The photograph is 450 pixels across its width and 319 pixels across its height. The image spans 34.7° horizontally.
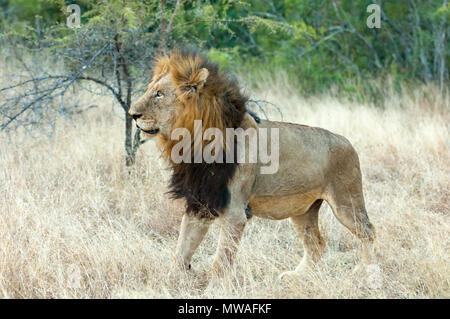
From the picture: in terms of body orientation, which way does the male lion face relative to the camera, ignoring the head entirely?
to the viewer's left
